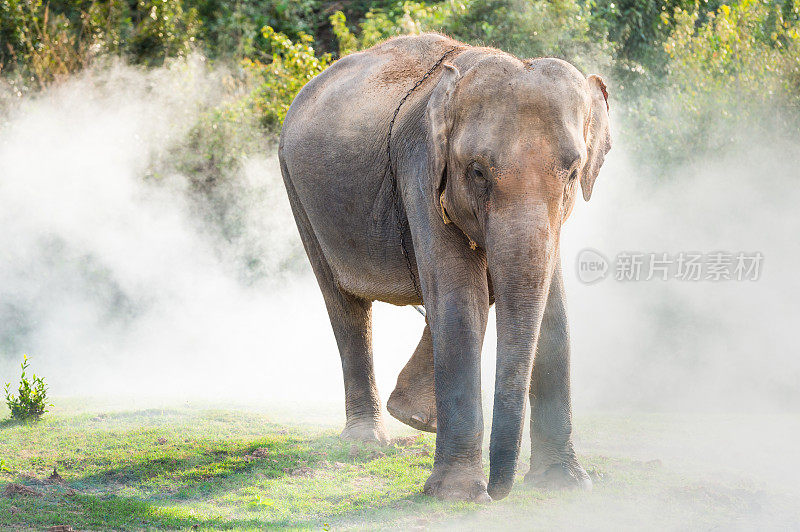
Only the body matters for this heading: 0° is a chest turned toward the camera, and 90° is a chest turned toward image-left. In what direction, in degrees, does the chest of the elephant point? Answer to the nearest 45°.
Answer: approximately 315°

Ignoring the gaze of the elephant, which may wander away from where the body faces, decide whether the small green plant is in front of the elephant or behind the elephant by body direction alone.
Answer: behind
